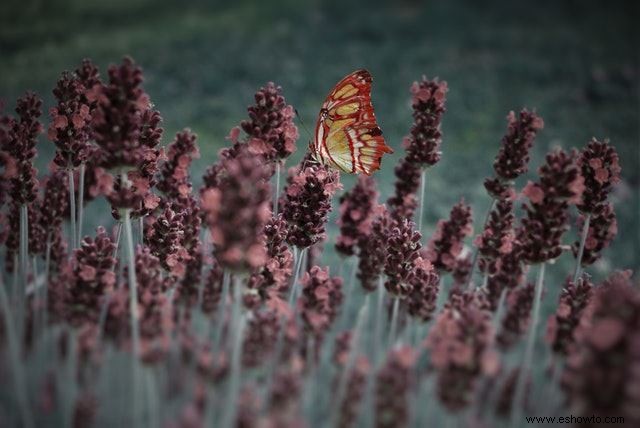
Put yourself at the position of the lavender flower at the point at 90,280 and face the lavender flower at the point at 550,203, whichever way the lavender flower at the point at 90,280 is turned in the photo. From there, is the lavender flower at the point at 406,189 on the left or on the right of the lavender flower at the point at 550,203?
left

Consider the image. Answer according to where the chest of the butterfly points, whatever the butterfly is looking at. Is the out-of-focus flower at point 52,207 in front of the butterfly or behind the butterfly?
in front

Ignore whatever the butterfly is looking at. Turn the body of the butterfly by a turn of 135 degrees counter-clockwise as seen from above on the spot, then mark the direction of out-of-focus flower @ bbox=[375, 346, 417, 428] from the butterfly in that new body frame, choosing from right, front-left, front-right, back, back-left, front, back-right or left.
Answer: front-right

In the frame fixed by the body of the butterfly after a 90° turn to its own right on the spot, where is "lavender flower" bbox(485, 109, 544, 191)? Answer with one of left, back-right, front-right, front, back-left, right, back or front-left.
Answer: back-right

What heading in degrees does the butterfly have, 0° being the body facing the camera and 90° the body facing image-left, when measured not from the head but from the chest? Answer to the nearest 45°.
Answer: approximately 90°

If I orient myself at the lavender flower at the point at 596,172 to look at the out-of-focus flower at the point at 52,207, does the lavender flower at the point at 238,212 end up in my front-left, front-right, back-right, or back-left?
front-left

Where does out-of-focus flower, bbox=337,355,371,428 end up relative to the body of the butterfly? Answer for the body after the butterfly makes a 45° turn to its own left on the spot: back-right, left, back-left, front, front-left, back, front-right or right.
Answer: front-left
